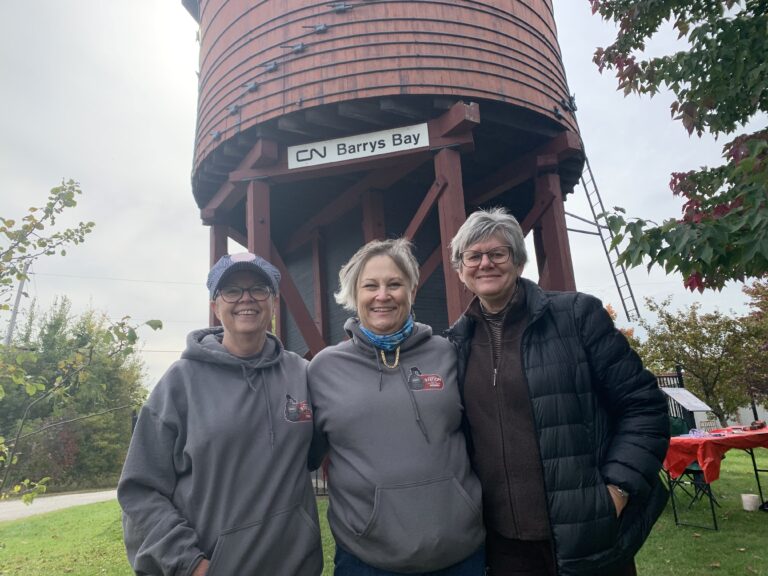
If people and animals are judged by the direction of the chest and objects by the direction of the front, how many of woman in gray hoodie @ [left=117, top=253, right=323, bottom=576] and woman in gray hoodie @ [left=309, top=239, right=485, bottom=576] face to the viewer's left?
0

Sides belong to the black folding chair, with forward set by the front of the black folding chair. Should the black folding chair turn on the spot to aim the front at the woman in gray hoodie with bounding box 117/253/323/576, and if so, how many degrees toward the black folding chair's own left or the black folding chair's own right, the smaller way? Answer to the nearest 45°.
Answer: approximately 45° to the black folding chair's own right

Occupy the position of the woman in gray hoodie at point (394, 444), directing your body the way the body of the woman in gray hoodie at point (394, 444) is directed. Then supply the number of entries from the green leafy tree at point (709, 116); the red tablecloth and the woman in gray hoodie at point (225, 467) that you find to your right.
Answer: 1

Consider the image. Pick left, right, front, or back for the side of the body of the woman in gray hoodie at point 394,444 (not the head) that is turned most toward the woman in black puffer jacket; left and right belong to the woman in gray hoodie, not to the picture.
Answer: left

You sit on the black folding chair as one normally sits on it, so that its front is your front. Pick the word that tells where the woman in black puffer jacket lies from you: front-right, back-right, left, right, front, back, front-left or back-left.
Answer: front-right

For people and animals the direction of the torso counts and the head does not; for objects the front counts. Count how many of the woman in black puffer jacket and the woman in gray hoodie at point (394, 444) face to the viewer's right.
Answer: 0

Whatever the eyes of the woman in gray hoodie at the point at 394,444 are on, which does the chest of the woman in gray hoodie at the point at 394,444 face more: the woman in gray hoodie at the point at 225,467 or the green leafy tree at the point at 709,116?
the woman in gray hoodie
